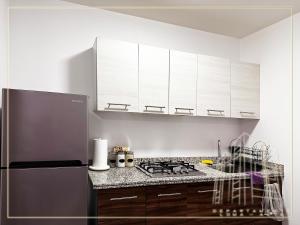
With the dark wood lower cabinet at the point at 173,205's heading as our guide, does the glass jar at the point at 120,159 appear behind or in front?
behind

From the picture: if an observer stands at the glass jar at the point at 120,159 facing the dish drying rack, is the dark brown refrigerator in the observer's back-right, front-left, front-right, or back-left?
back-right

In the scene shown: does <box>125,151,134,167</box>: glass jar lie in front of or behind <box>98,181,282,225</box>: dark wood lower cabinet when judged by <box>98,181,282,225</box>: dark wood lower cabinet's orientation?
behind

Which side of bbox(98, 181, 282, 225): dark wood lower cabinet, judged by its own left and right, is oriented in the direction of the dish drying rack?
left

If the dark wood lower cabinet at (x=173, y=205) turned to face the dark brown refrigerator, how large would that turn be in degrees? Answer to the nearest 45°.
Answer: approximately 90° to its right
